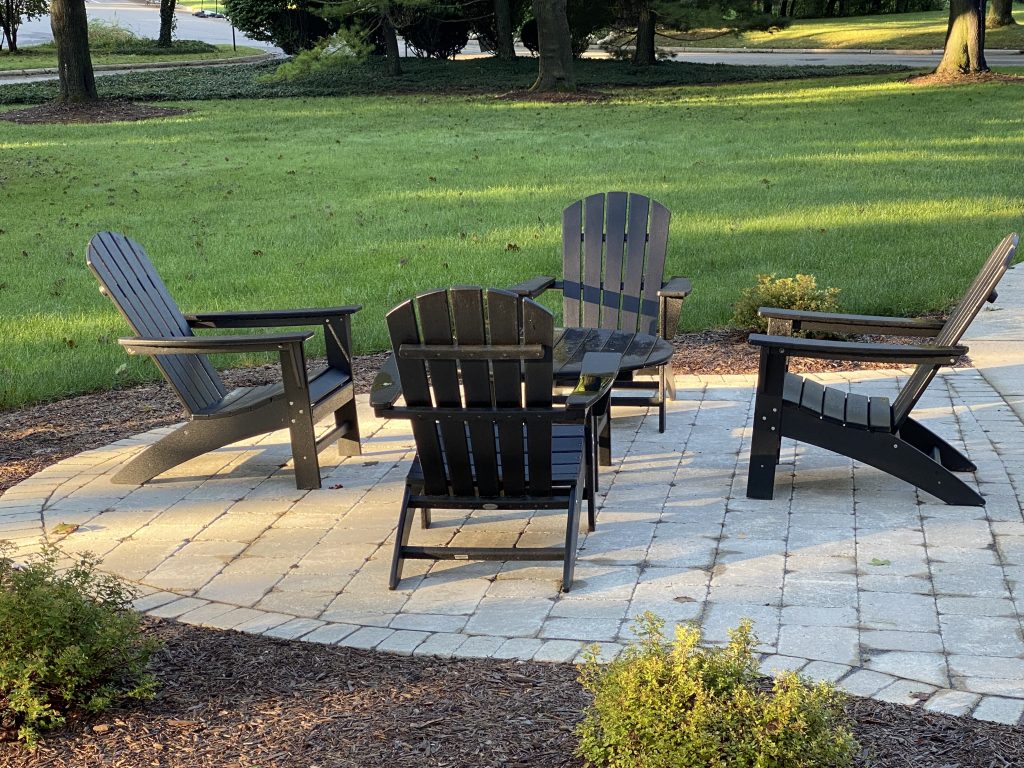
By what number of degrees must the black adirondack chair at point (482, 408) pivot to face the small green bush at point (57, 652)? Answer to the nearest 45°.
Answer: approximately 135° to its left

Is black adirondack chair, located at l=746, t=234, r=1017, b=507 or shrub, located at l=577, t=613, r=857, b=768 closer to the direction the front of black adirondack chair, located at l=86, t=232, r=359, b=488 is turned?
the black adirondack chair

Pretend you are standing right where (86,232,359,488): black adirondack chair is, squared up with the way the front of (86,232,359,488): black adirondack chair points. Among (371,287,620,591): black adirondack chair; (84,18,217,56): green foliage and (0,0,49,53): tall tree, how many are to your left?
2

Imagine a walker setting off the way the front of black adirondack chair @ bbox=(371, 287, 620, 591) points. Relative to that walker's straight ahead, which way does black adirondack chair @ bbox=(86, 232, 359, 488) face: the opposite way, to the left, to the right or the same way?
to the right

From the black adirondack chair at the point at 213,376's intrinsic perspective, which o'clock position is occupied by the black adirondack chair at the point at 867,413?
the black adirondack chair at the point at 867,413 is roughly at 1 o'clock from the black adirondack chair at the point at 213,376.

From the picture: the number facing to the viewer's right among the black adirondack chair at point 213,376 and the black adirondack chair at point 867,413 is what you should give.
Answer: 1

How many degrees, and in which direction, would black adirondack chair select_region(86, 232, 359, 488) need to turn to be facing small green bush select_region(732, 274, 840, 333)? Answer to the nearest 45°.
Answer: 0° — it already faces it

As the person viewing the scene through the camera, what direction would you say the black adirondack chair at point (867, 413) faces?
facing to the left of the viewer

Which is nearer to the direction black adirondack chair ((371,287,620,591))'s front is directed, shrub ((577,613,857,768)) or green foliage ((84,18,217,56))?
the green foliage

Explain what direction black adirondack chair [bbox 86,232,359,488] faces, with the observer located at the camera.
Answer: facing to the right of the viewer

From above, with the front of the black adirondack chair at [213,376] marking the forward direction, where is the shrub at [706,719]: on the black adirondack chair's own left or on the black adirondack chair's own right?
on the black adirondack chair's own right

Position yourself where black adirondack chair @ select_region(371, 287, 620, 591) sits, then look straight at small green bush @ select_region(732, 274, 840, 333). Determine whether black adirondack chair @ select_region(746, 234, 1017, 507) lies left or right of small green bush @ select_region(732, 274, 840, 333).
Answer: right

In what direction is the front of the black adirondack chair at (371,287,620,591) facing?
away from the camera

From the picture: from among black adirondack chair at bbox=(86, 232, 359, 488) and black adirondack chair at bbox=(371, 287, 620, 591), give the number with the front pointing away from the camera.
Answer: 1

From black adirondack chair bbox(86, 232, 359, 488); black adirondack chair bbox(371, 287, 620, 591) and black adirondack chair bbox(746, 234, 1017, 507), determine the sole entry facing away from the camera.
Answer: black adirondack chair bbox(371, 287, 620, 591)
